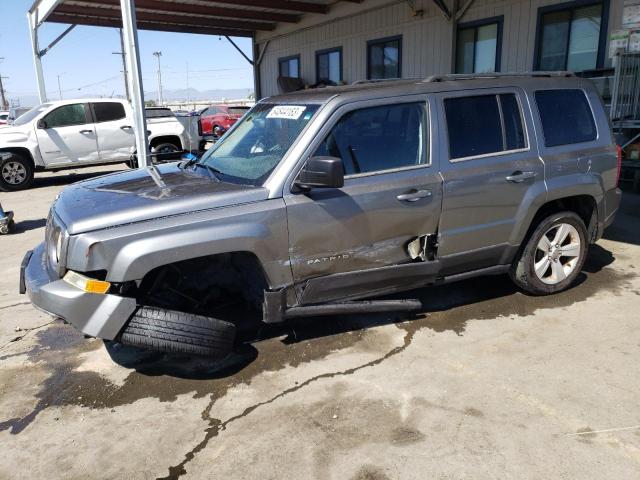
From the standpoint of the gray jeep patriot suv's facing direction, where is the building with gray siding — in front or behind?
behind

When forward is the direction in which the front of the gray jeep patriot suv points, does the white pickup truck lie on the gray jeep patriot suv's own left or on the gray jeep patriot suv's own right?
on the gray jeep patriot suv's own right

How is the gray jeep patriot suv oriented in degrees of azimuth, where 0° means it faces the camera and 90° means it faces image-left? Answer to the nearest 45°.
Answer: approximately 45°
